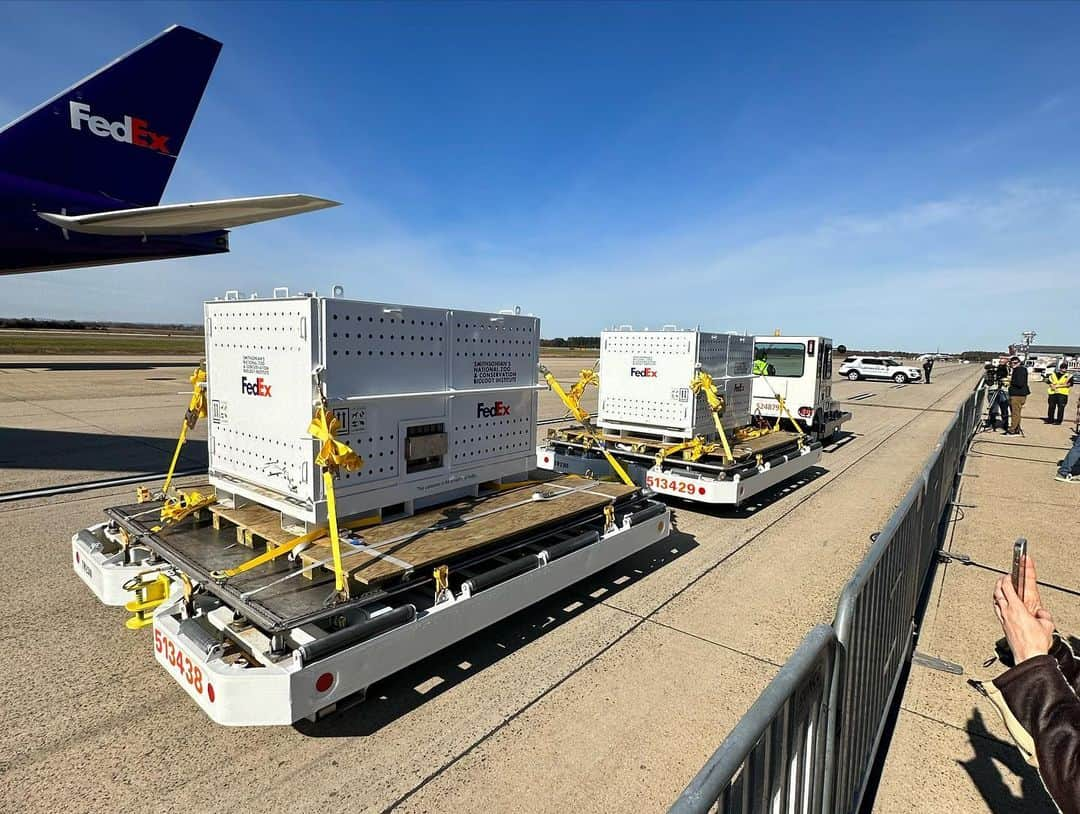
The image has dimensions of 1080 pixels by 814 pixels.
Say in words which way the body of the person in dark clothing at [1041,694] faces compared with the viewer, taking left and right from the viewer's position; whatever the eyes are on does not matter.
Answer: facing to the left of the viewer

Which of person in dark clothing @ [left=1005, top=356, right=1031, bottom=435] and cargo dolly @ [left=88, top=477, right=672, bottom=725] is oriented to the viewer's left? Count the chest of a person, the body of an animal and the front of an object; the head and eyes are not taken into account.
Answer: the person in dark clothing

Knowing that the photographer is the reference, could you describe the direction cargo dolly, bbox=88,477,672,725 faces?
facing away from the viewer and to the right of the viewer

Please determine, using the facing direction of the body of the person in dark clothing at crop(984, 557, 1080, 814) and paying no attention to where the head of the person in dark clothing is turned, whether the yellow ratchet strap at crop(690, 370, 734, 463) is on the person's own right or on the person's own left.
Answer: on the person's own right

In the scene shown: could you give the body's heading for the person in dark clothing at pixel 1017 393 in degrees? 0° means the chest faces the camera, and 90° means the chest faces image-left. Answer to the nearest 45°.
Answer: approximately 90°

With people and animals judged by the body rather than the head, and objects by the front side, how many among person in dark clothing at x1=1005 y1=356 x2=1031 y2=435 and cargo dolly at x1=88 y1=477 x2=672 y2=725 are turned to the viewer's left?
1

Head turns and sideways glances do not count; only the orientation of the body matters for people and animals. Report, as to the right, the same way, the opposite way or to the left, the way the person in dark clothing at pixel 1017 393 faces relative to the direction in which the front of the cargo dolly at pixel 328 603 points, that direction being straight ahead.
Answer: to the left

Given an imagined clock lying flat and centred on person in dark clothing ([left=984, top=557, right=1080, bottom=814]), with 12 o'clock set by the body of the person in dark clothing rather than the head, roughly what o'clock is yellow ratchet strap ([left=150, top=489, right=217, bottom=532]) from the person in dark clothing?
The yellow ratchet strap is roughly at 12 o'clock from the person in dark clothing.

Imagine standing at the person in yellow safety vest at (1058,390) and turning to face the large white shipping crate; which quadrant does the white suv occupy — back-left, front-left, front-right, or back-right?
back-right
